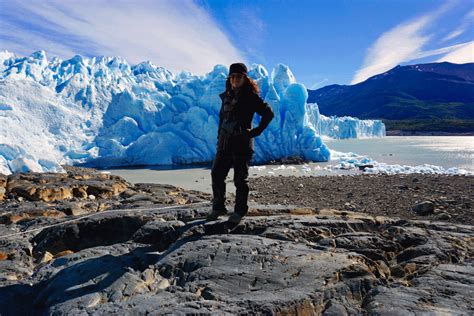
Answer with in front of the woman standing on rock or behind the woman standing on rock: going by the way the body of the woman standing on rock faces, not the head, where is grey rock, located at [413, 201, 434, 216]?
behind

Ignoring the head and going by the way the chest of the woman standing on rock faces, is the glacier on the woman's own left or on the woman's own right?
on the woman's own right

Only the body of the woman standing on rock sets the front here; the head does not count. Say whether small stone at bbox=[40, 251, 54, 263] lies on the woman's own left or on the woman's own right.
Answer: on the woman's own right

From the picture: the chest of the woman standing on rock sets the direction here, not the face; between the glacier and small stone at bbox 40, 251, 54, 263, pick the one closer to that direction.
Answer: the small stone
